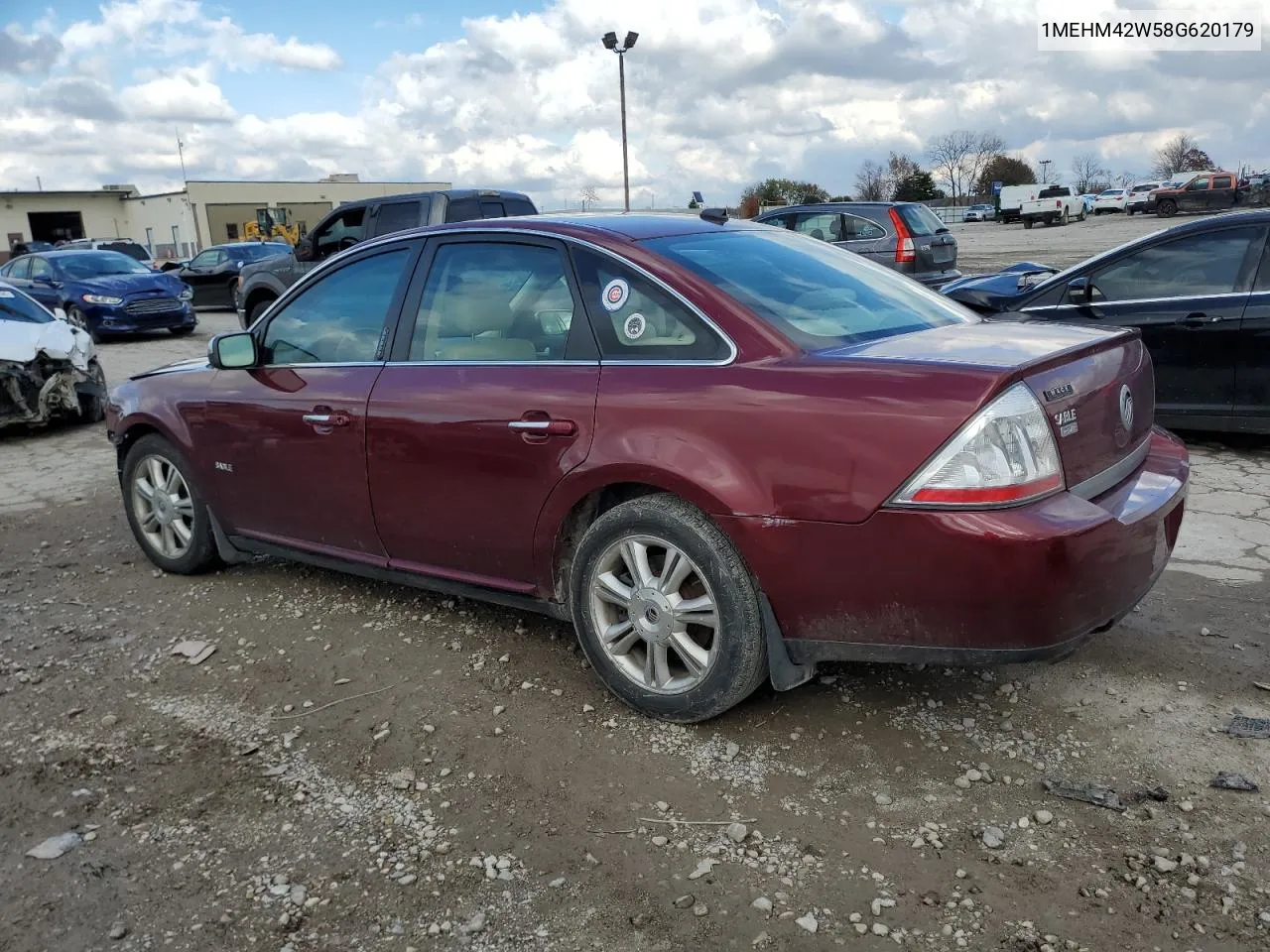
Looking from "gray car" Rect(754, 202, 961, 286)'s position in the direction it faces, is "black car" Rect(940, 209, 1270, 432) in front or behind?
behind

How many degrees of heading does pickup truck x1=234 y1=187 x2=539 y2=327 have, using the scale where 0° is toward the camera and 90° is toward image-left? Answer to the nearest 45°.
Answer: approximately 90°

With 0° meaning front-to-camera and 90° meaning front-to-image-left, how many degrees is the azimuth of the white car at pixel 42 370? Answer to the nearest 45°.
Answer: approximately 315°

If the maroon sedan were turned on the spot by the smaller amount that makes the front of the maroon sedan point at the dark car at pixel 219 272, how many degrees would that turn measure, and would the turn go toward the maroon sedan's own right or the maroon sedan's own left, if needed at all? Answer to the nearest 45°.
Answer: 0° — it already faces it

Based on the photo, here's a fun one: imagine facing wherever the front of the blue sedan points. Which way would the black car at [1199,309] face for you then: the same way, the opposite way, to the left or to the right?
the opposite way

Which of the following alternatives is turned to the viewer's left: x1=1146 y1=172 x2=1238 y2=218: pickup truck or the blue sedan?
the pickup truck

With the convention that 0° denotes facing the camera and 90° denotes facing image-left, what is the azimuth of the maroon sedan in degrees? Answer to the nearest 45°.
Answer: approximately 135°

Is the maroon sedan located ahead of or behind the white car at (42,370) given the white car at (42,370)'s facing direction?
ahead

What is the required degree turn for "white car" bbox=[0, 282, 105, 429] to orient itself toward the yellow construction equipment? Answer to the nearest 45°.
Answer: approximately 135° to its left

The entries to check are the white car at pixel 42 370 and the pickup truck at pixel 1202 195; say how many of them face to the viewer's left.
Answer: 1

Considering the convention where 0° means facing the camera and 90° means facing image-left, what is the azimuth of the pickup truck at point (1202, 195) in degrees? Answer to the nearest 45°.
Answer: approximately 90°

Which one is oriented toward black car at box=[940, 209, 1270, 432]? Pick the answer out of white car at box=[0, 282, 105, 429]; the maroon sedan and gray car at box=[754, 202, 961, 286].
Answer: the white car

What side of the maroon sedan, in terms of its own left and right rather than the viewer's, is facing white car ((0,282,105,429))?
front

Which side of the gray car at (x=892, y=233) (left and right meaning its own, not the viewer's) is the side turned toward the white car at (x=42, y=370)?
left
